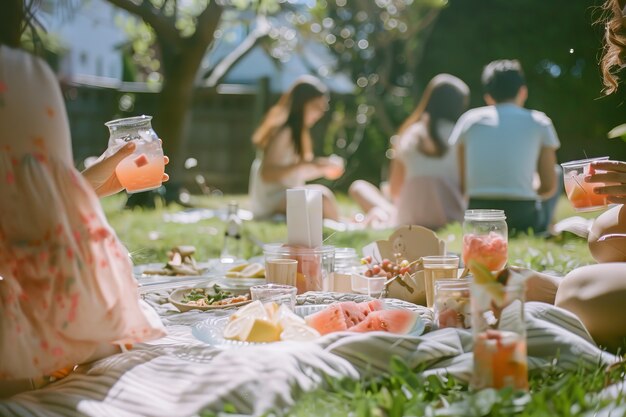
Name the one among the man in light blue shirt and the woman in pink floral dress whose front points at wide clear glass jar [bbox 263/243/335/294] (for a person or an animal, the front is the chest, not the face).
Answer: the woman in pink floral dress

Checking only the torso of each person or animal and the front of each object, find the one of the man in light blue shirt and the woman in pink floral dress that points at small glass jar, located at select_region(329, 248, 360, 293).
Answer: the woman in pink floral dress

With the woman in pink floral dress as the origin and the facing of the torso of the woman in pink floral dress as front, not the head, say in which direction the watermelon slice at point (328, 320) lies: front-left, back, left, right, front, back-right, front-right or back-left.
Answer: front-right

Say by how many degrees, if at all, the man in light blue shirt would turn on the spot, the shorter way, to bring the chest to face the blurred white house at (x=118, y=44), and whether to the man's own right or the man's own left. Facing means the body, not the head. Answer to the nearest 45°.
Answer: approximately 45° to the man's own left

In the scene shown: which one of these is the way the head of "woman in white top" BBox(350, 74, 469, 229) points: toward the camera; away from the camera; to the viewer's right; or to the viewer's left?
away from the camera

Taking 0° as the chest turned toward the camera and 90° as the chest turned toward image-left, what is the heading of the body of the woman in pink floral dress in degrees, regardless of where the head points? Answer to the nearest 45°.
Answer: approximately 225°

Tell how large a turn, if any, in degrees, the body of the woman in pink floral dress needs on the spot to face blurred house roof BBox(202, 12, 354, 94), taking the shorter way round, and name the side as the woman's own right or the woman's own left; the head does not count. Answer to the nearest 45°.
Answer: approximately 45° to the woman's own left

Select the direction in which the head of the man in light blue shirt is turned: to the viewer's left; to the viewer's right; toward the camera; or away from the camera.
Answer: away from the camera

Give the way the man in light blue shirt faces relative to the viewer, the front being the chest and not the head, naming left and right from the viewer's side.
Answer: facing away from the viewer
